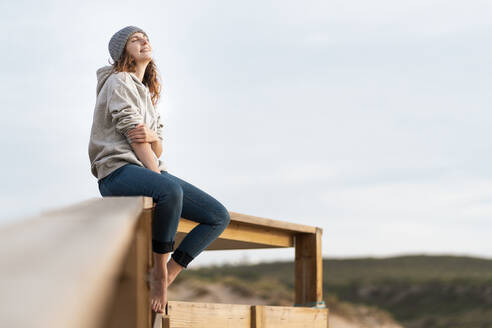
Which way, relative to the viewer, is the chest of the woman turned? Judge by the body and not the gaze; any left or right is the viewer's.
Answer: facing the viewer and to the right of the viewer
